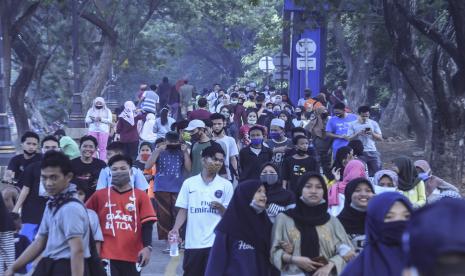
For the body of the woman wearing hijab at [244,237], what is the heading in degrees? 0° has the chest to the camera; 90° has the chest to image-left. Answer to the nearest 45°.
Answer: approximately 315°

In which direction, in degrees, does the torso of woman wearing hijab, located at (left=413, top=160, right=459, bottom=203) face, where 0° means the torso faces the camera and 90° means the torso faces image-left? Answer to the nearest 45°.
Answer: approximately 45°

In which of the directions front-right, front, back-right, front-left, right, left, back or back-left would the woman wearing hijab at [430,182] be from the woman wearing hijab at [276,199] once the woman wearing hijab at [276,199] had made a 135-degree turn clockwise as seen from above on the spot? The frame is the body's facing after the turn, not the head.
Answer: right

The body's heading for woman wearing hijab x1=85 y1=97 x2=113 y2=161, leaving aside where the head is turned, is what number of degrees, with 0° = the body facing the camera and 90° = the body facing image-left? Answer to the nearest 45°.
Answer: approximately 0°

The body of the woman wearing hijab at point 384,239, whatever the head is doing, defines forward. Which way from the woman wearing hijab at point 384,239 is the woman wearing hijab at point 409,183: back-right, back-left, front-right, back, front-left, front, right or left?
back-left
